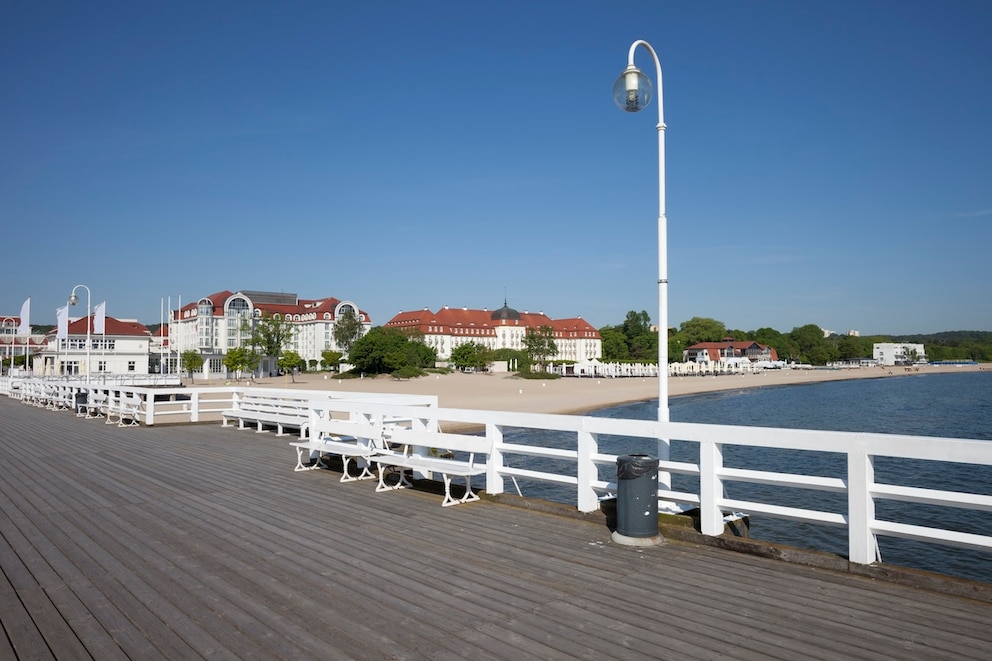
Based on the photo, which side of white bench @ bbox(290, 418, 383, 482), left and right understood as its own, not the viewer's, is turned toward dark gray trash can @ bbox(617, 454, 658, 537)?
left

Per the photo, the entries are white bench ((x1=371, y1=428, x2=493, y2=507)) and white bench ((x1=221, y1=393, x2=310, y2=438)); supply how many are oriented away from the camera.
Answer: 0

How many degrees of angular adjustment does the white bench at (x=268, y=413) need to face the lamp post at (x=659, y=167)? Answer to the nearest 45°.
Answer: approximately 45° to its left

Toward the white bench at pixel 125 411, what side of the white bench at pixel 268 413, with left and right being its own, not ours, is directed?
right

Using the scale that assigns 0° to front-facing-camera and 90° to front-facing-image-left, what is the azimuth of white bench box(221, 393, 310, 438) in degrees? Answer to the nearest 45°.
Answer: approximately 45°

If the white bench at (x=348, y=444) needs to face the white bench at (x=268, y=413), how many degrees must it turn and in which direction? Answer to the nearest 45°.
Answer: approximately 135° to its right

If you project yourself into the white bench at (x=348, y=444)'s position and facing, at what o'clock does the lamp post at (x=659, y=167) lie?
The lamp post is roughly at 9 o'clock from the white bench.

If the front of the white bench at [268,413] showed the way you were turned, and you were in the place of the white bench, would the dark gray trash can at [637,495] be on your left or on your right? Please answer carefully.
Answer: on your left

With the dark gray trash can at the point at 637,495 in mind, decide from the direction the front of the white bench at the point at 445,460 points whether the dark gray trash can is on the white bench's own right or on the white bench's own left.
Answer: on the white bench's own left

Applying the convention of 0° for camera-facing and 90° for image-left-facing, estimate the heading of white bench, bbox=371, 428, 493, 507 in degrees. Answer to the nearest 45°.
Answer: approximately 45°

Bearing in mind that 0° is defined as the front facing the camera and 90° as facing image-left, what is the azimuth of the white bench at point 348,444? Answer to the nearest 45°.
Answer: approximately 45°

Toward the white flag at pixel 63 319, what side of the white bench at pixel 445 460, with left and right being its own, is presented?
right
